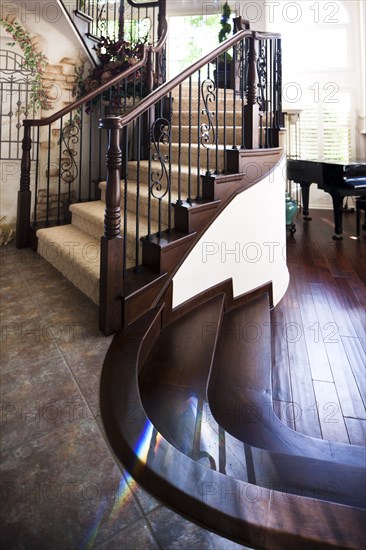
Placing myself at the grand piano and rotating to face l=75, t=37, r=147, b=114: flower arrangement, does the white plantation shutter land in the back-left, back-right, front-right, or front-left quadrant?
back-right

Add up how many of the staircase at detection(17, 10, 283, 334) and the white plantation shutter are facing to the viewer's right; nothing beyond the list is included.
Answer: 0

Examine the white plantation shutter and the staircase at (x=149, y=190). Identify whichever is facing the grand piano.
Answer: the white plantation shutter

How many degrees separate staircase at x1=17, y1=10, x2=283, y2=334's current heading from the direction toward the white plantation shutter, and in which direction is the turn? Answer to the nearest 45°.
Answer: approximately 180°

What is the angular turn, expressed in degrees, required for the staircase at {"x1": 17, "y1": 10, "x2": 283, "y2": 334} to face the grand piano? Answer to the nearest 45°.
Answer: approximately 180°

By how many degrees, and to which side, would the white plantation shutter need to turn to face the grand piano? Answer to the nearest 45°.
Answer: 0° — it already faces it

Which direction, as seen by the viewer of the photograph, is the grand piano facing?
facing the viewer and to the right of the viewer

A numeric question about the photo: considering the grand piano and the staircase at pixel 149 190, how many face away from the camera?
0

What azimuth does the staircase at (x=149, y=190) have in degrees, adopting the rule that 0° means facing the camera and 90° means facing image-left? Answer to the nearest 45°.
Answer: approximately 45°

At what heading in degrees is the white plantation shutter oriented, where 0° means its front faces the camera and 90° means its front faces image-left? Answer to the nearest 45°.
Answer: approximately 0°
